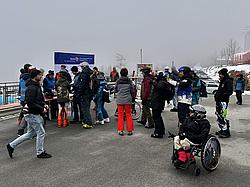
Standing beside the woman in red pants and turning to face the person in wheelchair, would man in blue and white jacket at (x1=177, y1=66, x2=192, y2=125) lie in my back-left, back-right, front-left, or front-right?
front-left

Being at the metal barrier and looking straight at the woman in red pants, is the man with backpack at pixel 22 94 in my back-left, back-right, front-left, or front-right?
front-right

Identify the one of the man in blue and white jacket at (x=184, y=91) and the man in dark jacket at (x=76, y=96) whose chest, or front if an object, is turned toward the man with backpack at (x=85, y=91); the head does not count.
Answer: the man in blue and white jacket at (x=184, y=91)

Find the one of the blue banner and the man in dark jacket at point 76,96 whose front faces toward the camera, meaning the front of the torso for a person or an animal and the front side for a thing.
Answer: the blue banner

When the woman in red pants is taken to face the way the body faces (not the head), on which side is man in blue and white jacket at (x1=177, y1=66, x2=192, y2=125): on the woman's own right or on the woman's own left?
on the woman's own right

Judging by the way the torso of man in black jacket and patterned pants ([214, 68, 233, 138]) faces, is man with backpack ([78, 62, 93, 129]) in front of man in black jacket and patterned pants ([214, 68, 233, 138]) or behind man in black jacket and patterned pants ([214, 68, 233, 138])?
in front

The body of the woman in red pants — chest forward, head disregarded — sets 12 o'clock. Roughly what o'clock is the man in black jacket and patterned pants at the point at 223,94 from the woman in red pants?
The man in black jacket and patterned pants is roughly at 3 o'clock from the woman in red pants.

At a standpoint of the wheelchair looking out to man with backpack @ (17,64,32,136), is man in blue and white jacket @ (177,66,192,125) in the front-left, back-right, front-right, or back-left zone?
front-right

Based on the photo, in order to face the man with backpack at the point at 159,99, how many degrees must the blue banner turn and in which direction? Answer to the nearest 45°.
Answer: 0° — it already faces them

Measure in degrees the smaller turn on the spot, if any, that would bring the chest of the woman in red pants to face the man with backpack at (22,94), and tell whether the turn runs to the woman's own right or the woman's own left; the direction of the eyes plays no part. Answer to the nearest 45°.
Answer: approximately 90° to the woman's own left

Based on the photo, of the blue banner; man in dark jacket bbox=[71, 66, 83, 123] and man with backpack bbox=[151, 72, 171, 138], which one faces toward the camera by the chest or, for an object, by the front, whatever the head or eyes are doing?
the blue banner

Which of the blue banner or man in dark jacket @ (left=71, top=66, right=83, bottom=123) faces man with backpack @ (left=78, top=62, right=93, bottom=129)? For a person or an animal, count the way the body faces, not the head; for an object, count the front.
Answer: the blue banner

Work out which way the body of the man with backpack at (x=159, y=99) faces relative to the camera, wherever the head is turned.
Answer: to the viewer's left
